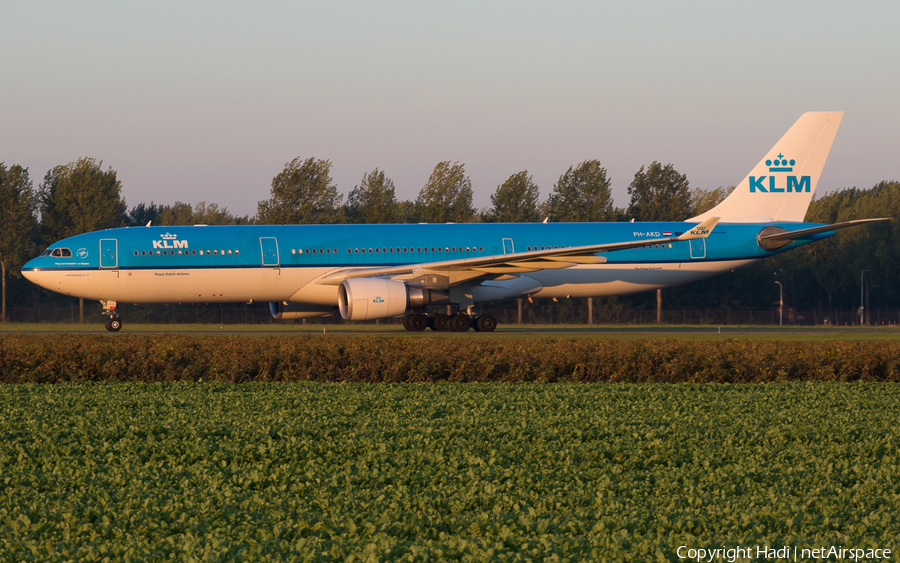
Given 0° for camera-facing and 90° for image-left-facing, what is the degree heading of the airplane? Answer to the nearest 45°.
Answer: approximately 90°

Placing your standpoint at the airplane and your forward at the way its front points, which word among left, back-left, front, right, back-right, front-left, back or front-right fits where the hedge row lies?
left
